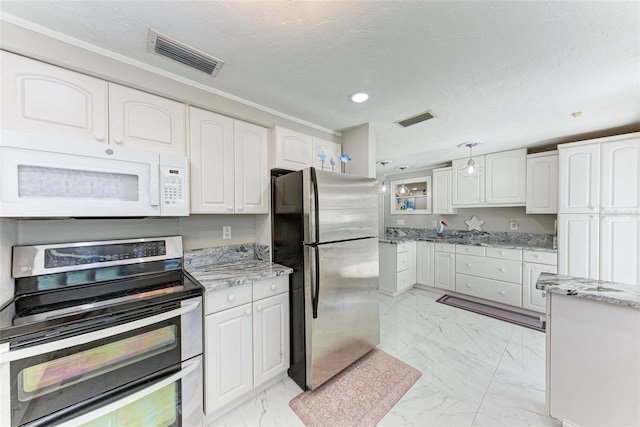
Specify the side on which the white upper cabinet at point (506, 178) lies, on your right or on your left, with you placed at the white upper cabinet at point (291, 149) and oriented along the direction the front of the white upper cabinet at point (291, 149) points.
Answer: on your left

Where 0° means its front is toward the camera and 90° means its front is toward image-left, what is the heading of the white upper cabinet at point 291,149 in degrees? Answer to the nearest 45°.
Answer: approximately 315°

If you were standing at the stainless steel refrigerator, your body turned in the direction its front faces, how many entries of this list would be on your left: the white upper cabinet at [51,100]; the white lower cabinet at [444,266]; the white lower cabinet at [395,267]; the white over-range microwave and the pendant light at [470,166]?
3

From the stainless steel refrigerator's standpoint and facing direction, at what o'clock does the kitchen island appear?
The kitchen island is roughly at 11 o'clock from the stainless steel refrigerator.

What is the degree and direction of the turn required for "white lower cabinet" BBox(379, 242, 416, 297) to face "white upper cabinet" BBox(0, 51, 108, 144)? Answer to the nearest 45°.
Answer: approximately 90° to its right

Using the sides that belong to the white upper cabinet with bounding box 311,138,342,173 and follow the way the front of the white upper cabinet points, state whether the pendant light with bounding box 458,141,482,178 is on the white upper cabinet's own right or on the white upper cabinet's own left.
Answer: on the white upper cabinet's own left

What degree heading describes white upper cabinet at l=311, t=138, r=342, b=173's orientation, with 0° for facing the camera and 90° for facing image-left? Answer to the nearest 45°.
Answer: approximately 315°

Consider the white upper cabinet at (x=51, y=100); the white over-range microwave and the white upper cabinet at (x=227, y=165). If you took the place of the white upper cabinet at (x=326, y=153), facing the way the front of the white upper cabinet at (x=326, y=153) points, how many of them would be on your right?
3

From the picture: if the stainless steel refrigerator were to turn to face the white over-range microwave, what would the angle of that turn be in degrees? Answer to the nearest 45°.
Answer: approximately 90° to its right

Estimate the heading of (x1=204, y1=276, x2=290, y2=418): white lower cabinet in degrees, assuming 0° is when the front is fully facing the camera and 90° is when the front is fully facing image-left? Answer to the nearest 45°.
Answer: approximately 315°
